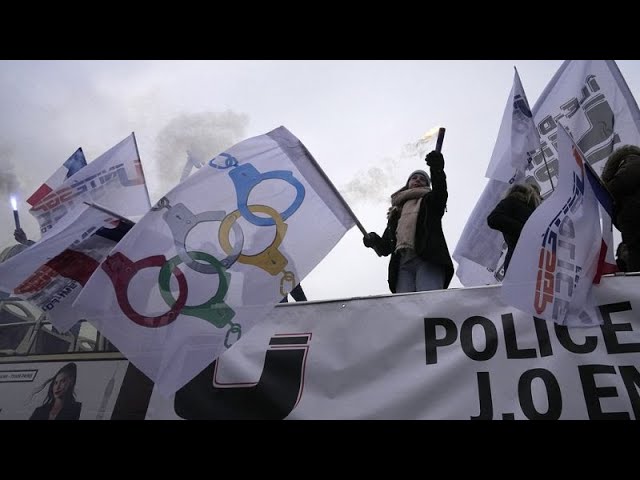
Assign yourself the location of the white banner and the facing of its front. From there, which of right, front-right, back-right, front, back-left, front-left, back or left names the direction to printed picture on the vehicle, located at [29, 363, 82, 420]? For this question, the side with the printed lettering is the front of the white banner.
right

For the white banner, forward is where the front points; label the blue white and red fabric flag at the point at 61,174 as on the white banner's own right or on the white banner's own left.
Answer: on the white banner's own right

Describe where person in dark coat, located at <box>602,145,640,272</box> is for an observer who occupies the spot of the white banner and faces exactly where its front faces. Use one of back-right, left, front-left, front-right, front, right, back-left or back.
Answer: left

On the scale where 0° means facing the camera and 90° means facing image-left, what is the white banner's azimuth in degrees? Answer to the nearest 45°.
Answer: approximately 0°
